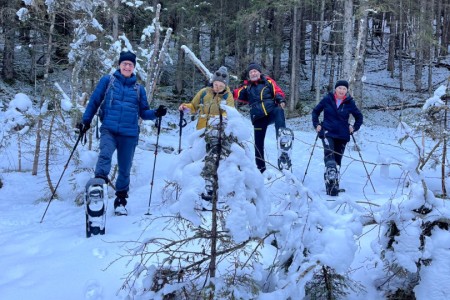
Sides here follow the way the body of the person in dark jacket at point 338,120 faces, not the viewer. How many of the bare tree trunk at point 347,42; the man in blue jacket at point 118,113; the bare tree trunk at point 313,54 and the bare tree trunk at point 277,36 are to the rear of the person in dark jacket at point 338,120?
3

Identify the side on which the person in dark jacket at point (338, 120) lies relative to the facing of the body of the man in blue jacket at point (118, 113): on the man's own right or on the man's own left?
on the man's own left

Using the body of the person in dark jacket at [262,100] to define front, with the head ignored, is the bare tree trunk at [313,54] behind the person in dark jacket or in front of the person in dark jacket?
behind

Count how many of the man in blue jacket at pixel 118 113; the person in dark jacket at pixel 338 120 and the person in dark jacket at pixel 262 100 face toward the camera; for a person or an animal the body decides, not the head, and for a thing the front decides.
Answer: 3

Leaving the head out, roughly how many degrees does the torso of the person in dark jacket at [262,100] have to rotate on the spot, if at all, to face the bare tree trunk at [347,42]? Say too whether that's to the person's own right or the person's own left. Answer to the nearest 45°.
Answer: approximately 180°

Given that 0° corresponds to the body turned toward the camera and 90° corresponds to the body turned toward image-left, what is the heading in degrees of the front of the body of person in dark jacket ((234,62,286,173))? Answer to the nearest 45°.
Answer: approximately 0°

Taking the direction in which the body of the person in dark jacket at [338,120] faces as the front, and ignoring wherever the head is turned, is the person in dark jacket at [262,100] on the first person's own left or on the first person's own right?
on the first person's own right

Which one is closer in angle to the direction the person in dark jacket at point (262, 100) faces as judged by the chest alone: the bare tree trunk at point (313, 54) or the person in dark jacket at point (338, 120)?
the person in dark jacket

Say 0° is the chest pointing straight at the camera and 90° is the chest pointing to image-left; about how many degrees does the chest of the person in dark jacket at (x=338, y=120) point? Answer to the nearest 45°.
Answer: approximately 0°

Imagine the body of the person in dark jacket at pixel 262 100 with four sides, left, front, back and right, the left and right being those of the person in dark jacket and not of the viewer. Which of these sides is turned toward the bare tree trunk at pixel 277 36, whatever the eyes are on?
back

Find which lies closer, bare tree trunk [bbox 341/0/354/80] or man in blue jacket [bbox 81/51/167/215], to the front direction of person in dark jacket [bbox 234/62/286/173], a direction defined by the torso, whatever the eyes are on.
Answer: the man in blue jacket

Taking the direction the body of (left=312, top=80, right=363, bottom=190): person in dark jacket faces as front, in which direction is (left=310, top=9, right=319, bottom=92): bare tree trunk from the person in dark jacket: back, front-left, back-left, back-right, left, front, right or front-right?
back

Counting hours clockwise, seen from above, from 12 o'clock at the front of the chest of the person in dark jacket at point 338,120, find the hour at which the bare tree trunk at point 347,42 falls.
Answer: The bare tree trunk is roughly at 6 o'clock from the person in dark jacket.
